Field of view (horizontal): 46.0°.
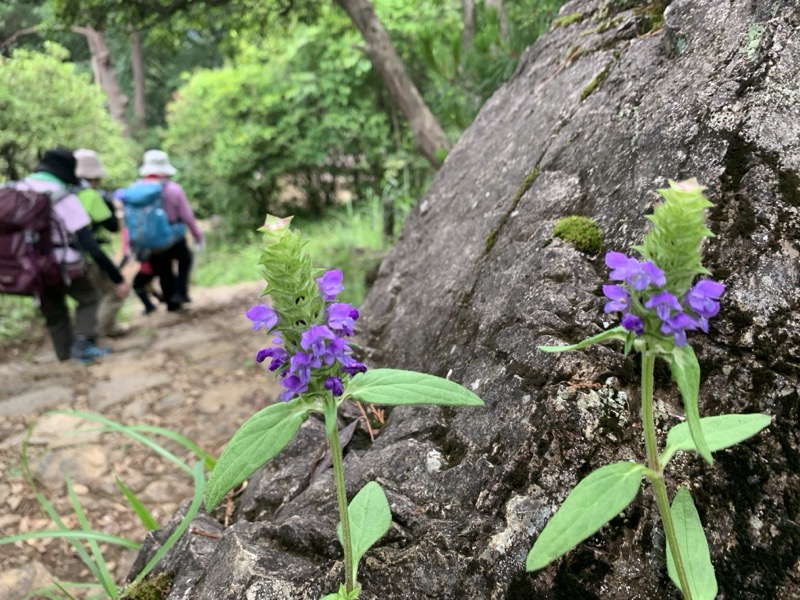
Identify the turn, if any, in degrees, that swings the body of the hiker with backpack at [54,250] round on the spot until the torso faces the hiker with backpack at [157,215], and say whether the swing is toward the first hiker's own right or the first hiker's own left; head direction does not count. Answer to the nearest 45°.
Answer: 0° — they already face them

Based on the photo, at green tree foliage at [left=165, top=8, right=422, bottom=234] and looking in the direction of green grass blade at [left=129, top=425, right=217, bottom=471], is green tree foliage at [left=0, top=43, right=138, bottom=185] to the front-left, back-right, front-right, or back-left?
front-right

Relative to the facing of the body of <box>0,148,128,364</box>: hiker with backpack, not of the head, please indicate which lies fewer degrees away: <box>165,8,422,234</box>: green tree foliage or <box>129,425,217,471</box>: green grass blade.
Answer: the green tree foliage

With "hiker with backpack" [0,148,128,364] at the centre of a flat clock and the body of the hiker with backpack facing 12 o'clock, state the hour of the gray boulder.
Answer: The gray boulder is roughly at 4 o'clock from the hiker with backpack.

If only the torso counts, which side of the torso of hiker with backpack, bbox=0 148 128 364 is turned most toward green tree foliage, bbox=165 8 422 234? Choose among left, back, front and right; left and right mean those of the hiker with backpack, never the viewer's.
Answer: front

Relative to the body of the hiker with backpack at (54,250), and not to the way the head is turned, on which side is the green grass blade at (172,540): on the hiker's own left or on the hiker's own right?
on the hiker's own right

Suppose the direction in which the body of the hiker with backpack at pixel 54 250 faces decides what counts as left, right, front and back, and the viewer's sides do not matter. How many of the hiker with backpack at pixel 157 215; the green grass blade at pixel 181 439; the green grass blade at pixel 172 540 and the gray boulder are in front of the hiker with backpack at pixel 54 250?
1

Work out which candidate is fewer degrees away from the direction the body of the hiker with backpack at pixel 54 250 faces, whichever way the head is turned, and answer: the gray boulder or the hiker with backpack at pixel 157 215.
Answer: the hiker with backpack

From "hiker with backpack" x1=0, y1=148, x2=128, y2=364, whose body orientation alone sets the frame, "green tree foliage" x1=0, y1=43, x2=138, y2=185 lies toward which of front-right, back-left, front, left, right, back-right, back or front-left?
front-left

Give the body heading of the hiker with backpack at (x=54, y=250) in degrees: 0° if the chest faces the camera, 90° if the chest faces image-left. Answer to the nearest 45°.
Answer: approximately 225°

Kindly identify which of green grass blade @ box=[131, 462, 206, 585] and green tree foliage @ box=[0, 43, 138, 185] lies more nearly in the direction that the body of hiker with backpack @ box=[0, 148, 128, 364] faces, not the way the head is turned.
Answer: the green tree foliage

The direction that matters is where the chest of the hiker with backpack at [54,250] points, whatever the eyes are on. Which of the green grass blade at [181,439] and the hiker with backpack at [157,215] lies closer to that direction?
the hiker with backpack

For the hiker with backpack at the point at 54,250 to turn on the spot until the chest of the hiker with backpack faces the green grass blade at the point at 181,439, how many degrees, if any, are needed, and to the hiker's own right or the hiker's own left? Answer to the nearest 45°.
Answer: approximately 135° to the hiker's own right

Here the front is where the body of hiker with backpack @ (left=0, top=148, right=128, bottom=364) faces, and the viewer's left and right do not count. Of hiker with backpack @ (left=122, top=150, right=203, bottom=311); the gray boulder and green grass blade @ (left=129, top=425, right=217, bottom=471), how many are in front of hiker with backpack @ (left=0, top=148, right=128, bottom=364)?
1
